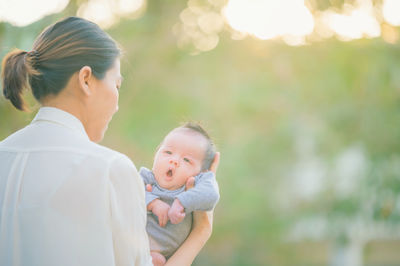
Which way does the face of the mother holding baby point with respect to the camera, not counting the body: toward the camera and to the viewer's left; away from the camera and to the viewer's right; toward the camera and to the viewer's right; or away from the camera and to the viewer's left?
away from the camera and to the viewer's right

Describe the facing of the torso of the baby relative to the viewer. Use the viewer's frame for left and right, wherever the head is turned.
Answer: facing the viewer and to the left of the viewer

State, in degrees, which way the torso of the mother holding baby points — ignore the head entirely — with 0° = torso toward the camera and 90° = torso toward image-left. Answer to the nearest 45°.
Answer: approximately 225°

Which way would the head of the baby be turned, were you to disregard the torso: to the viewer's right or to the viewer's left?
to the viewer's left
